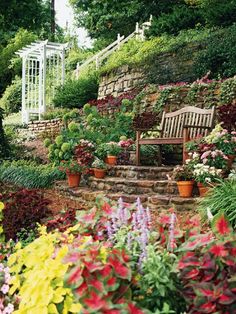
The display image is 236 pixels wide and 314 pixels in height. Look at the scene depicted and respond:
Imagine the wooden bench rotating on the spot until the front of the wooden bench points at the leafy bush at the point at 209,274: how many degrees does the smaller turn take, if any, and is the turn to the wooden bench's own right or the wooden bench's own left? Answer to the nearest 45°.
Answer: approximately 45° to the wooden bench's own left

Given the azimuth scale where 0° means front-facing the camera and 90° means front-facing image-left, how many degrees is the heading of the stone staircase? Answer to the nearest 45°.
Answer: approximately 0°

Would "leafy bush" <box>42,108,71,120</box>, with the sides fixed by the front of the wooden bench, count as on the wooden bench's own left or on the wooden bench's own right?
on the wooden bench's own right

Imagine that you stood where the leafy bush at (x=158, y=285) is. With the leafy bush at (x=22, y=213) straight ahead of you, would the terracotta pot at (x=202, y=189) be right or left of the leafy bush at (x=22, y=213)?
right

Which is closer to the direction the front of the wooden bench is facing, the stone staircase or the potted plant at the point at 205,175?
the stone staircase

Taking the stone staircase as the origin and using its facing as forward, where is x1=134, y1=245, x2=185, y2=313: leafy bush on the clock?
The leafy bush is roughly at 12 o'clock from the stone staircase.

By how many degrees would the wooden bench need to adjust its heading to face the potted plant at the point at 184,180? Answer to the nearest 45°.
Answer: approximately 45° to its left

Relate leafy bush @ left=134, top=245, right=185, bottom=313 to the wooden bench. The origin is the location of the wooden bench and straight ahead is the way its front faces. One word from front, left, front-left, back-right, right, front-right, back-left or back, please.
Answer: front-left

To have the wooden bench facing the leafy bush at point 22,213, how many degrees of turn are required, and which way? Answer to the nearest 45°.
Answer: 0° — it already faces it

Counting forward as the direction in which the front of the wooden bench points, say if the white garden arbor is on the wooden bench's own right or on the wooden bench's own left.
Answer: on the wooden bench's own right

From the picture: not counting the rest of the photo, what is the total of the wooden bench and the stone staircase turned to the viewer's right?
0

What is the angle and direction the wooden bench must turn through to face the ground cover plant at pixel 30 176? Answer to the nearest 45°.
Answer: approximately 45° to its right
